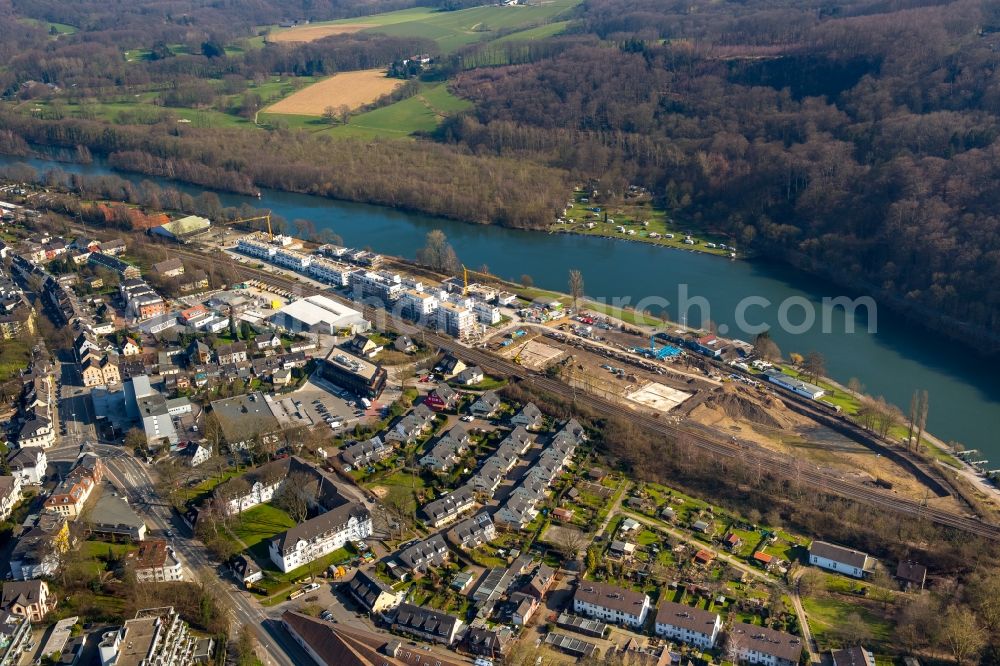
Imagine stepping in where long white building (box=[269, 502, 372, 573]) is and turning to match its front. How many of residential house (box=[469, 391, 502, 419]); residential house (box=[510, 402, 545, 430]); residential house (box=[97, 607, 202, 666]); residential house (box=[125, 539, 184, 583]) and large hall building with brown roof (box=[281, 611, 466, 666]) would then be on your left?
2

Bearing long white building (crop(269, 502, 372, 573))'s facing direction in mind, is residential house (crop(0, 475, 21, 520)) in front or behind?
behind

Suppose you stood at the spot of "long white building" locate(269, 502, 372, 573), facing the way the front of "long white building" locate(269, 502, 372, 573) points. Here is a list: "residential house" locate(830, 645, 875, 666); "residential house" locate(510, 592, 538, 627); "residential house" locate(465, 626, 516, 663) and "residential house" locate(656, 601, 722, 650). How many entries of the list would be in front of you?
4

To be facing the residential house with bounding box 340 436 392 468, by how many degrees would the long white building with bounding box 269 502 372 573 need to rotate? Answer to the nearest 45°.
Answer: approximately 90° to its left

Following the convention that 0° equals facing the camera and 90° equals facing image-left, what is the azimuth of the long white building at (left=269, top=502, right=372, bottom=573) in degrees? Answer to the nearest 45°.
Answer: approximately 315°

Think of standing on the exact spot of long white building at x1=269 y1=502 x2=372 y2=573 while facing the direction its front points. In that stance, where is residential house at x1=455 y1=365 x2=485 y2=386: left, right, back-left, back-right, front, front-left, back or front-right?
left

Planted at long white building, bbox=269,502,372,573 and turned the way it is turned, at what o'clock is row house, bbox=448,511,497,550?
row house, bbox=448,511,497,550 is roughly at 11 o'clock from long white building, bbox=269,502,372,573.

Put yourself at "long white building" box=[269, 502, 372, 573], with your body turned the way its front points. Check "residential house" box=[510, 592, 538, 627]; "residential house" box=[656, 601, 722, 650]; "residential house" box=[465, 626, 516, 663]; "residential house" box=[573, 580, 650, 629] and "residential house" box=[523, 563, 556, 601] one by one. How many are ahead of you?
5

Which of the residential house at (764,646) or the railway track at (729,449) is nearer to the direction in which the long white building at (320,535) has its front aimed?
the residential house

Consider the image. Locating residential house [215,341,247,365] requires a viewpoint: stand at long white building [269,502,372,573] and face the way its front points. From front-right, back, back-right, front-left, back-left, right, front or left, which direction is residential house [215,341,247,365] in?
back-left

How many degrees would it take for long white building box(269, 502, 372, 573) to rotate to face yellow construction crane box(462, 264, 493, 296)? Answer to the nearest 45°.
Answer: approximately 90° to its left

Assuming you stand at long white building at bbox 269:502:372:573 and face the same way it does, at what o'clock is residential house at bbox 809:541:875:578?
The residential house is roughly at 11 o'clock from the long white building.
